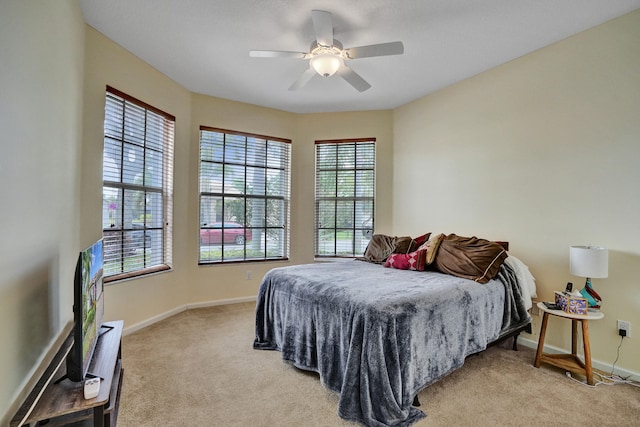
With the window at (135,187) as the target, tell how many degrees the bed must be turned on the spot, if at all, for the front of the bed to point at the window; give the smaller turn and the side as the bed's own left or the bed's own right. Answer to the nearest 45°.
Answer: approximately 45° to the bed's own right

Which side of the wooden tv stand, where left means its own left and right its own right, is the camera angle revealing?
right

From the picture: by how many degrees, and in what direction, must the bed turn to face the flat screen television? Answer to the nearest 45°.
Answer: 0° — it already faces it

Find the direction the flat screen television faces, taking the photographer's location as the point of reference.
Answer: facing to the right of the viewer

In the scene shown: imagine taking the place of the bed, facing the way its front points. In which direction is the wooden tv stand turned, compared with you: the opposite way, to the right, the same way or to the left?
the opposite way

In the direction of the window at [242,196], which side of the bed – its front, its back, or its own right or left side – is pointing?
right

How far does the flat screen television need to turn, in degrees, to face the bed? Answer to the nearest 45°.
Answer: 0° — it already faces it

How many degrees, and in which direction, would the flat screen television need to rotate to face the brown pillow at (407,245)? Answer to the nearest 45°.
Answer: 0° — it already faces it

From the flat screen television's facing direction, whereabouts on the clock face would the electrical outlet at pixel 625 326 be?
The electrical outlet is roughly at 1 o'clock from the flat screen television.

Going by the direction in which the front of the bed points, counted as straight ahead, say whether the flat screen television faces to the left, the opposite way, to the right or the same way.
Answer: the opposite way
